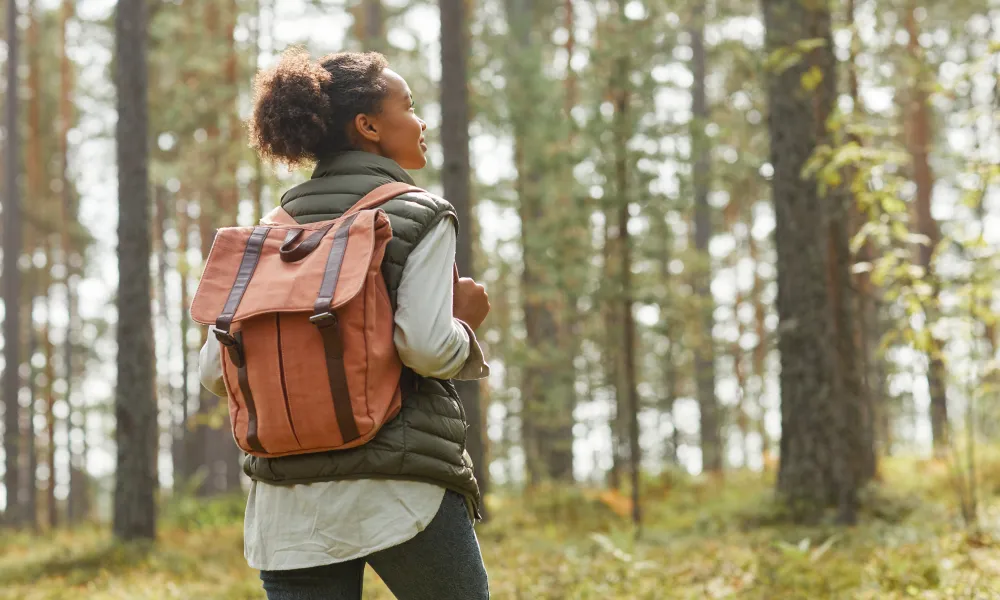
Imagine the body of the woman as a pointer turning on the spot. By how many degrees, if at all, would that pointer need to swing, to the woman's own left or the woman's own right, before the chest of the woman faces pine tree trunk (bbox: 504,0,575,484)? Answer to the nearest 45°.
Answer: approximately 45° to the woman's own left

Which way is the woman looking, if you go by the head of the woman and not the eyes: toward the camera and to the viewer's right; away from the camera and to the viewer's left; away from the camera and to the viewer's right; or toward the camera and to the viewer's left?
away from the camera and to the viewer's right

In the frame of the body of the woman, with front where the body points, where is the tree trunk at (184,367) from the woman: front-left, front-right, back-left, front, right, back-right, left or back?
front-left

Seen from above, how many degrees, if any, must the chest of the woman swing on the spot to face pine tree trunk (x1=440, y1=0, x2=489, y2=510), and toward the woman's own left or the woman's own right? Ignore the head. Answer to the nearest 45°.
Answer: approximately 45° to the woman's own left

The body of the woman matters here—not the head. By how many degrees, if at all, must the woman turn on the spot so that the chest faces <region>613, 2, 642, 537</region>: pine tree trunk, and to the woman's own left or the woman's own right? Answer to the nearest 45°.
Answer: approximately 45° to the woman's own left

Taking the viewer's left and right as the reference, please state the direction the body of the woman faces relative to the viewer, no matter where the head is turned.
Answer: facing away from the viewer and to the right of the viewer

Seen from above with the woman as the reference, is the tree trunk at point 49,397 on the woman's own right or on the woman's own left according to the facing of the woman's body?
on the woman's own left

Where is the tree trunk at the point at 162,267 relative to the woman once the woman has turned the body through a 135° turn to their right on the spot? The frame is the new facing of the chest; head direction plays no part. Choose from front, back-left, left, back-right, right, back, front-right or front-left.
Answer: back

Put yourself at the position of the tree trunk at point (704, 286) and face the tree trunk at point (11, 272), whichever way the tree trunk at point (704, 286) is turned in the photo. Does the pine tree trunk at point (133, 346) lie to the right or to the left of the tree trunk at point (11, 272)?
left

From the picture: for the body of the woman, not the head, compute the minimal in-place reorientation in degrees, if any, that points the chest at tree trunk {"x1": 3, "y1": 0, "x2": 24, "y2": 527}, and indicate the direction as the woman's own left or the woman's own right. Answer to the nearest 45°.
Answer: approximately 45° to the woman's own left
